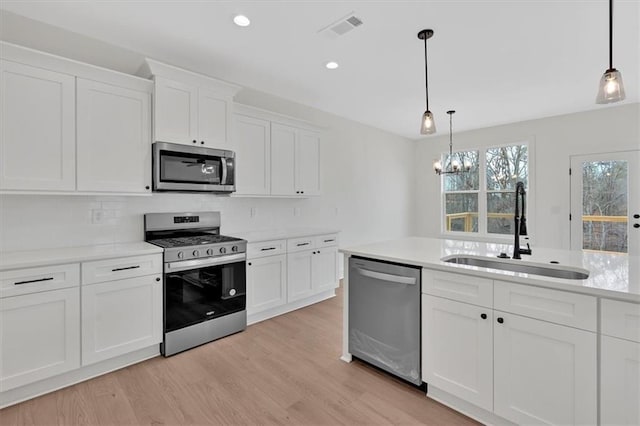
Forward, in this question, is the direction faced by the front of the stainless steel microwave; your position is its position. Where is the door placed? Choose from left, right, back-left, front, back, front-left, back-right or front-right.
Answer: front-left

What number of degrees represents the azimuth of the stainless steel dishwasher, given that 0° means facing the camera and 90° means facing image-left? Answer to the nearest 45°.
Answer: approximately 45°

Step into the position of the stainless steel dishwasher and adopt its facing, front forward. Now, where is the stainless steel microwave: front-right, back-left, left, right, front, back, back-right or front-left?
front-right

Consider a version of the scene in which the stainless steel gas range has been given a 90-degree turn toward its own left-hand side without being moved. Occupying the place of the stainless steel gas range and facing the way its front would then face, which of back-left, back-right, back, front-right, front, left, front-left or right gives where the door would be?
front-right

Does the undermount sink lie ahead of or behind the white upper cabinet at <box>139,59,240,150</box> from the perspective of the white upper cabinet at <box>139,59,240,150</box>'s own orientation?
ahead

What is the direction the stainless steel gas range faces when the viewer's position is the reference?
facing the viewer and to the right of the viewer

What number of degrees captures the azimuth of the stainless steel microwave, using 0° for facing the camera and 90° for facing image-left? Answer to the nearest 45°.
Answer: approximately 315°

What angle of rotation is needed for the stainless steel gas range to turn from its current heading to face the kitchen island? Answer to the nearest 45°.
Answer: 0° — it already faces it

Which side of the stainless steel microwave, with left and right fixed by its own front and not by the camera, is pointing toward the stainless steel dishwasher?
front

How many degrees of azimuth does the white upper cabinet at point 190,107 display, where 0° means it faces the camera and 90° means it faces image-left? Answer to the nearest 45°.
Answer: approximately 315°

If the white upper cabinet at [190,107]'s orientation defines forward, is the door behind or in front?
in front

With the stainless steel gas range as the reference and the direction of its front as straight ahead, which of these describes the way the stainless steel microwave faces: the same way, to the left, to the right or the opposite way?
the same way

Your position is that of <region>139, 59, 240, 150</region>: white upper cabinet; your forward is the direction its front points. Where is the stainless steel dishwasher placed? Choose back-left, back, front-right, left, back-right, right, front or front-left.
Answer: front

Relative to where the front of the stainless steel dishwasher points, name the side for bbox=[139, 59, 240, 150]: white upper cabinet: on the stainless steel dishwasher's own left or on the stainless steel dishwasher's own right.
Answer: on the stainless steel dishwasher's own right

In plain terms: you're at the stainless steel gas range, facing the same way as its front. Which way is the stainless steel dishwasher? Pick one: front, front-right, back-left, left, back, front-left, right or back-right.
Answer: front

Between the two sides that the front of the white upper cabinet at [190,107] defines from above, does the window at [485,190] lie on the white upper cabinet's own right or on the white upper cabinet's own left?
on the white upper cabinet's own left
